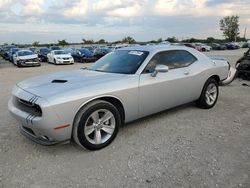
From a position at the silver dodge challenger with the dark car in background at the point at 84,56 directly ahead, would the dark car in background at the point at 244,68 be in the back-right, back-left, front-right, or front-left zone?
front-right

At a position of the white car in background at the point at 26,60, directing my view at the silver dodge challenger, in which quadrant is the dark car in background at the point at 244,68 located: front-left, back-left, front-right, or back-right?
front-left

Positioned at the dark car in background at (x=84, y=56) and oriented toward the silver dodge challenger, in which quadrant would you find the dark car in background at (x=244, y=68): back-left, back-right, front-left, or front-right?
front-left

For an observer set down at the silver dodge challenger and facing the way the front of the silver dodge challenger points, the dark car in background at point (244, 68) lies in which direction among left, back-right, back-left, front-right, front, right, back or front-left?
back

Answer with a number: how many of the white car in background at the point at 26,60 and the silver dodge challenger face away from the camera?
0

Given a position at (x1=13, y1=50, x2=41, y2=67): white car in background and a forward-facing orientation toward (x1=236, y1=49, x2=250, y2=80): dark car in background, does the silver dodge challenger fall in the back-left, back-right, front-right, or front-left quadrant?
front-right

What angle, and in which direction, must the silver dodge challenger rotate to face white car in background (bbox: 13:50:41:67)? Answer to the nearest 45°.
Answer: approximately 90° to its right

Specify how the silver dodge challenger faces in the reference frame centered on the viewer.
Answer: facing the viewer and to the left of the viewer

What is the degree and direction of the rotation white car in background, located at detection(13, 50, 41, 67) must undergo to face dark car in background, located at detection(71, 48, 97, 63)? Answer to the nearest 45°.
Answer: approximately 90° to its left

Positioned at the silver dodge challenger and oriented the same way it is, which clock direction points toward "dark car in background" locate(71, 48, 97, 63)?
The dark car in background is roughly at 4 o'clock from the silver dodge challenger.

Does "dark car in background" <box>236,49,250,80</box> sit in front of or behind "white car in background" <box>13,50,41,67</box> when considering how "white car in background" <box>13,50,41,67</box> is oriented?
in front

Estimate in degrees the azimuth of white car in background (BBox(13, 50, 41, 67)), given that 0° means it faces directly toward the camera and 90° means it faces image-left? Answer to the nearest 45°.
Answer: approximately 315°
